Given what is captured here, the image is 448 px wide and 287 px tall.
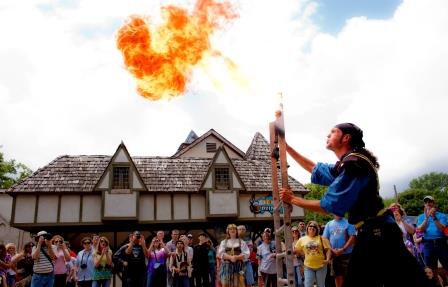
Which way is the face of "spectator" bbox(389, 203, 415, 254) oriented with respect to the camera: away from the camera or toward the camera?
toward the camera

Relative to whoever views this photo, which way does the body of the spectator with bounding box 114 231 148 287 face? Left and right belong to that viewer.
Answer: facing the viewer

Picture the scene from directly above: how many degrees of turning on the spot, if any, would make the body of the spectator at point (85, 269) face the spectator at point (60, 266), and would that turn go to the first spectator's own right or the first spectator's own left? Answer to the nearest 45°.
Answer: approximately 45° to the first spectator's own right

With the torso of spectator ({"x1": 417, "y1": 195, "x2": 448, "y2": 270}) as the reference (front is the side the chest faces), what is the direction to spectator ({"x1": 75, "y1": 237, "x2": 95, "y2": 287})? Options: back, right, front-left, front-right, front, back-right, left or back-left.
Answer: right

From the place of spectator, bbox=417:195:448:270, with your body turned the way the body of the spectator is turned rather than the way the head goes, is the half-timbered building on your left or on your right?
on your right

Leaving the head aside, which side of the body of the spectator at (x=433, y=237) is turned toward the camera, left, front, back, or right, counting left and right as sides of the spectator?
front

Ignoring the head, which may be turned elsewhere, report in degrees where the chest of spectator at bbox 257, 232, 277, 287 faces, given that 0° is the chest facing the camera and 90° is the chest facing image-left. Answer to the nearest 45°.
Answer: approximately 0°

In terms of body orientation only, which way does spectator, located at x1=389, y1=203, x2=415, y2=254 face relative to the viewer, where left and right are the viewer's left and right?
facing the viewer and to the left of the viewer

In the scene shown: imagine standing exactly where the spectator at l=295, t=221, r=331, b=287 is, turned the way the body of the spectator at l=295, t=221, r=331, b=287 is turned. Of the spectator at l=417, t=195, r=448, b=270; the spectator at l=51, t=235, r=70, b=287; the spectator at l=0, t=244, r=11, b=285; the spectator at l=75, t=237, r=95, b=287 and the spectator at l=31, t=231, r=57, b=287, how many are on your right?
4

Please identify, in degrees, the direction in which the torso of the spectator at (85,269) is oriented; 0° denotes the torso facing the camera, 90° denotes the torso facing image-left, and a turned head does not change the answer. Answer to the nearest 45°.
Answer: approximately 0°
